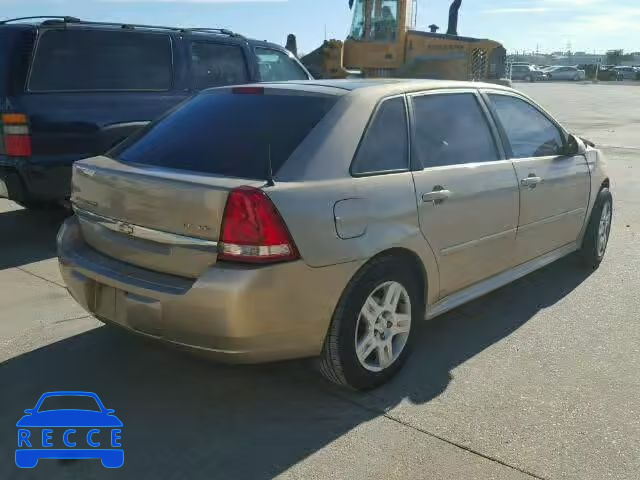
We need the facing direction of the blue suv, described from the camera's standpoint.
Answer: facing away from the viewer and to the right of the viewer

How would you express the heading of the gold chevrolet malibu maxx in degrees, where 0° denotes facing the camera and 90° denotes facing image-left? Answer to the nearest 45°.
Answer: approximately 225°

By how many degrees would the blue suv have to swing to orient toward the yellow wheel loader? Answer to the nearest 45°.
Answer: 0° — it already faces it

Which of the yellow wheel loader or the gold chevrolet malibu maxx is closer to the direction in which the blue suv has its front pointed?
the yellow wheel loader

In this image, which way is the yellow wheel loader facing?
to the viewer's left

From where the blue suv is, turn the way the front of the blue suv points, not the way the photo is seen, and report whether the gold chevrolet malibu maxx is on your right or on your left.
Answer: on your right

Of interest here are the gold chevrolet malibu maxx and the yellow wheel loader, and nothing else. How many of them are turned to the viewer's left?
1
